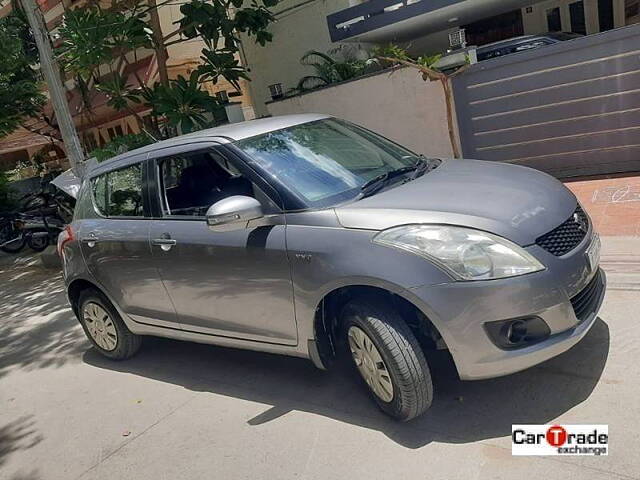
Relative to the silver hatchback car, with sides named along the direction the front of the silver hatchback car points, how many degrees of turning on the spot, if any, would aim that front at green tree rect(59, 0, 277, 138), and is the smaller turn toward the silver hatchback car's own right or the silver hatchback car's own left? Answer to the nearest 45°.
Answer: approximately 135° to the silver hatchback car's own left

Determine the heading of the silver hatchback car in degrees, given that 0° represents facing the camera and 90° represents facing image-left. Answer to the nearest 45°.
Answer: approximately 315°

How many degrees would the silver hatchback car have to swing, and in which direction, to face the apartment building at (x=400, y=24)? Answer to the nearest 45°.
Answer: approximately 135° to its left

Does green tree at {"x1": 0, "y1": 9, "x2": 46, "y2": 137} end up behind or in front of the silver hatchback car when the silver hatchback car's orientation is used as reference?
behind

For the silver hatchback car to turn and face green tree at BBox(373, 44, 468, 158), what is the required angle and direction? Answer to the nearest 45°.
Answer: approximately 90° to its left

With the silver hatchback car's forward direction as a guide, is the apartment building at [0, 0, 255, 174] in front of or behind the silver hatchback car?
behind

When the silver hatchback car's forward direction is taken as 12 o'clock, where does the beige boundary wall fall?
The beige boundary wall is roughly at 8 o'clock from the silver hatchback car.

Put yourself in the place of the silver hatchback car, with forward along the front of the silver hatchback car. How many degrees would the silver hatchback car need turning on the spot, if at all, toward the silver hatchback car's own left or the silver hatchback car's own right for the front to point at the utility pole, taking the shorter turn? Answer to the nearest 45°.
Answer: approximately 180°

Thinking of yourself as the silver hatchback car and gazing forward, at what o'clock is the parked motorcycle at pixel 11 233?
The parked motorcycle is roughly at 6 o'clock from the silver hatchback car.

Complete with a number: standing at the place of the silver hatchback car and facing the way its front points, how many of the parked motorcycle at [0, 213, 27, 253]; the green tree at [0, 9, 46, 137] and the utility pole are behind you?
3
